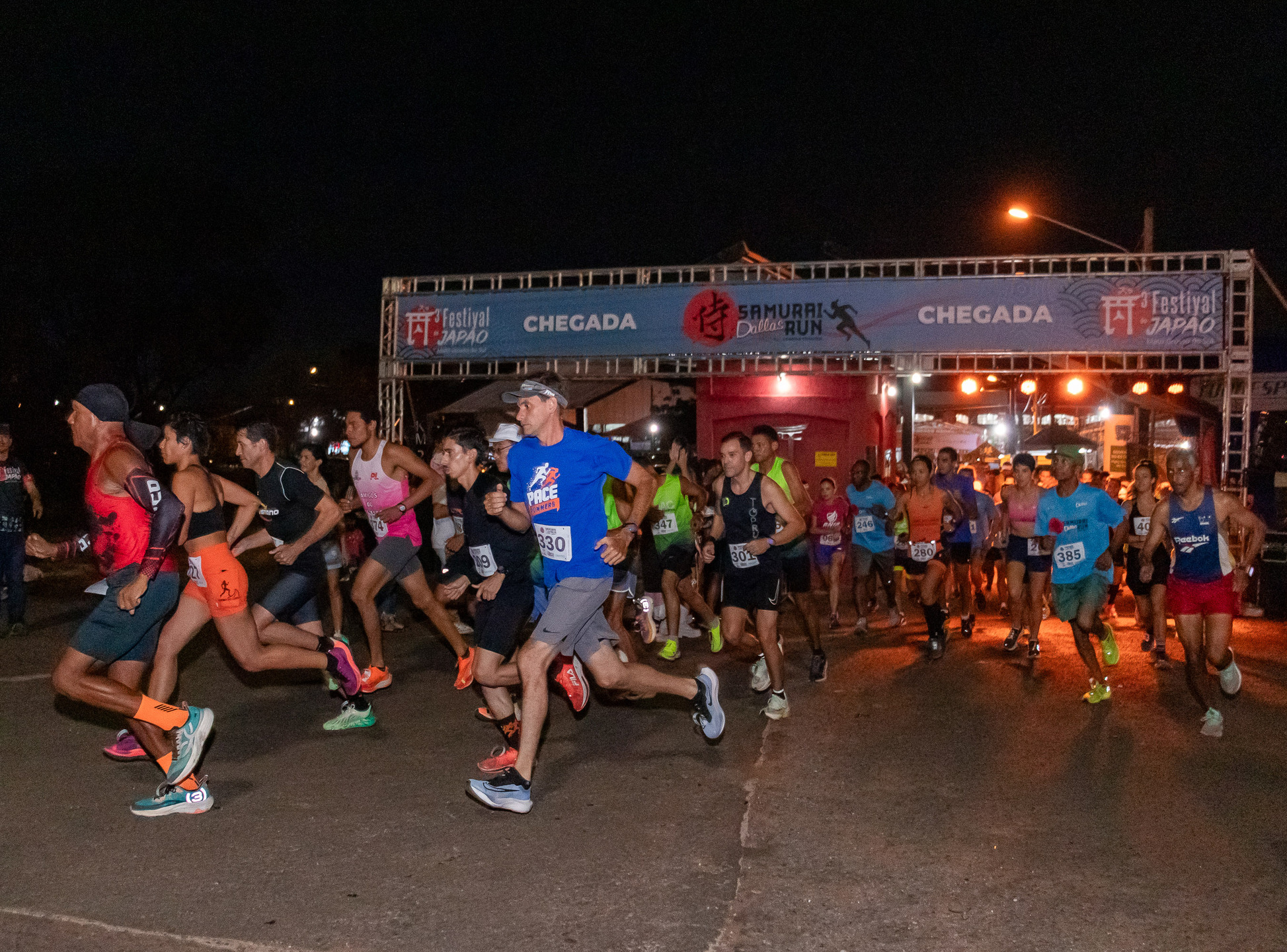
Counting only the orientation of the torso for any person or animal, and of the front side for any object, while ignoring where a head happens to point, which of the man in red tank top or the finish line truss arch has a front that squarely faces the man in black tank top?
the finish line truss arch

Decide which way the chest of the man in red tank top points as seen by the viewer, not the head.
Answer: to the viewer's left

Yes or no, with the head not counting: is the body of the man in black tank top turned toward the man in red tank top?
yes

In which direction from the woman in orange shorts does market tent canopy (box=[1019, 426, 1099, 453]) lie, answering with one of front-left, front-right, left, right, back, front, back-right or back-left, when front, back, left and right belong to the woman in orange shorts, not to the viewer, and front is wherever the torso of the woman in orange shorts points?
back-right

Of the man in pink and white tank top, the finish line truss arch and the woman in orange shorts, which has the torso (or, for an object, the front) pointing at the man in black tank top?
the finish line truss arch

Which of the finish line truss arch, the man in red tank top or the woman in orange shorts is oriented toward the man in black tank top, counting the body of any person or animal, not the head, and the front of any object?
the finish line truss arch

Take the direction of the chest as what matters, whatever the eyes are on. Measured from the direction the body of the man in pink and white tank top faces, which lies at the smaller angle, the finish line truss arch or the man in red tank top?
the man in red tank top

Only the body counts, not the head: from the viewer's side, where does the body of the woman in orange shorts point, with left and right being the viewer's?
facing to the left of the viewer

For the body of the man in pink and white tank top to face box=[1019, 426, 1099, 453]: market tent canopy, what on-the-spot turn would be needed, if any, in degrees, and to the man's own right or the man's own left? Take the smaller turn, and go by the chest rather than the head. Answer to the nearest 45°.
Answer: approximately 180°

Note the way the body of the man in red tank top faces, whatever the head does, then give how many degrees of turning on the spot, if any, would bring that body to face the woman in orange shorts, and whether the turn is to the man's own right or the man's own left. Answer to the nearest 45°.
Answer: approximately 135° to the man's own right

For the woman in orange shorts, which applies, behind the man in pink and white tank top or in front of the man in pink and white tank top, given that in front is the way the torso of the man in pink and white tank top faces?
in front

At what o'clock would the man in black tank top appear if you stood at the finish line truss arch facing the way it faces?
The man in black tank top is roughly at 12 o'clock from the finish line truss arch.

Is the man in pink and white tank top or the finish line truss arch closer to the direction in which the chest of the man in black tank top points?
the man in pink and white tank top
